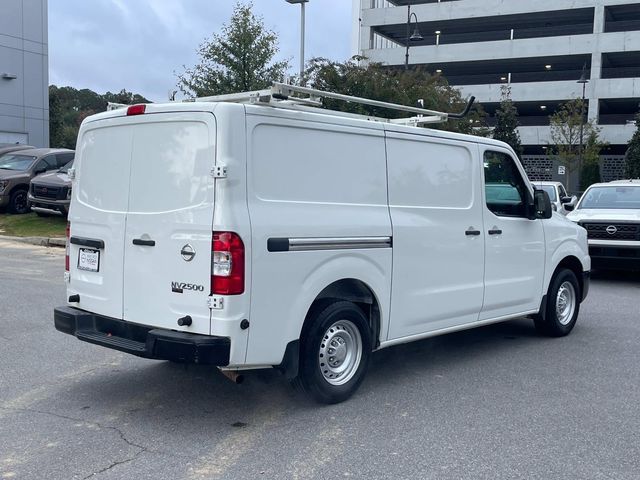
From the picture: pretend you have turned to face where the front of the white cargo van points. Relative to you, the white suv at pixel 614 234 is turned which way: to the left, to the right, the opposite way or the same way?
the opposite way

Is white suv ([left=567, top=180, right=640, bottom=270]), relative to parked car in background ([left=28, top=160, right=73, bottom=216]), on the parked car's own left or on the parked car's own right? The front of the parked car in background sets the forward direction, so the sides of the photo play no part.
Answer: on the parked car's own left

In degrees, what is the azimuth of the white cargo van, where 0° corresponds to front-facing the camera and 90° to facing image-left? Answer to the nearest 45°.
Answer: approximately 225°

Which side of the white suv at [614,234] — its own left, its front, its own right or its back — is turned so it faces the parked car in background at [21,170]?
right

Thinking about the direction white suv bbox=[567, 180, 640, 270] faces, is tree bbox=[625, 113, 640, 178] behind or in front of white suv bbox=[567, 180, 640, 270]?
behind

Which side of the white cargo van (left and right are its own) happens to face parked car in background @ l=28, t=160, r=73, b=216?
left

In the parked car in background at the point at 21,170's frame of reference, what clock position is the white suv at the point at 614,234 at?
The white suv is roughly at 9 o'clock from the parked car in background.

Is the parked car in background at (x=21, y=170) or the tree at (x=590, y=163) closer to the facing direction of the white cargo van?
the tree

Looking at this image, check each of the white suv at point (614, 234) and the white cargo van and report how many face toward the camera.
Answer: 1

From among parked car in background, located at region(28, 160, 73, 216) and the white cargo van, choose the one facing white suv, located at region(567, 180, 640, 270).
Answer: the white cargo van

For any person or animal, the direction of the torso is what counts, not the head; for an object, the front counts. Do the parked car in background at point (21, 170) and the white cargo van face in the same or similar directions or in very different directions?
very different directions

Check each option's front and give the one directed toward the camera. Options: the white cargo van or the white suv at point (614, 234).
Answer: the white suv

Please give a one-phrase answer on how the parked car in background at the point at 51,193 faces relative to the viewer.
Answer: facing the viewer and to the left of the viewer

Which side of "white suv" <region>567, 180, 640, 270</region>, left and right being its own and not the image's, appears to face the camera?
front
